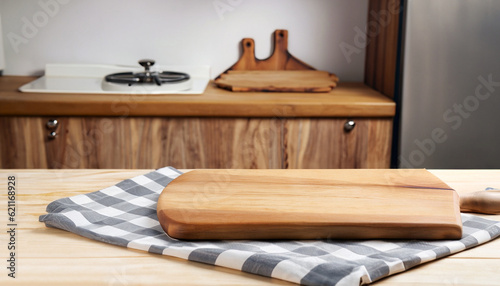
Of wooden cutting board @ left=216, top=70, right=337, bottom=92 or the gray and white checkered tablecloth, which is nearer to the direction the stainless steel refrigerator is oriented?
the gray and white checkered tablecloth

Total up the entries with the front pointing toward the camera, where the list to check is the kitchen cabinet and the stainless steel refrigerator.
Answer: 2

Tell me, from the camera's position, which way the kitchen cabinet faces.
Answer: facing the viewer

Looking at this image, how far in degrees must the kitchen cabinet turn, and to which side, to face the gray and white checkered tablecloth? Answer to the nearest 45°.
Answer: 0° — it already faces it

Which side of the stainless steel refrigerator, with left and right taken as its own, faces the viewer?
front

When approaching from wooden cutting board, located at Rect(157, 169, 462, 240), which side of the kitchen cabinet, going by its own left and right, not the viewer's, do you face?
front

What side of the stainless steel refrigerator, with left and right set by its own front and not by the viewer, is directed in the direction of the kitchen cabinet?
right

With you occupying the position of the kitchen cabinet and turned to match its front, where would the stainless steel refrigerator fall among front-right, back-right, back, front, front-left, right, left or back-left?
left

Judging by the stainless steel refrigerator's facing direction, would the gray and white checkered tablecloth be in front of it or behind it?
in front

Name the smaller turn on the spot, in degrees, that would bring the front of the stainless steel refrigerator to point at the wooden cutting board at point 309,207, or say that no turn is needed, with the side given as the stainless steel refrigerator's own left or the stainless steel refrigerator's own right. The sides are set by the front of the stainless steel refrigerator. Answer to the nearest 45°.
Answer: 0° — it already faces it

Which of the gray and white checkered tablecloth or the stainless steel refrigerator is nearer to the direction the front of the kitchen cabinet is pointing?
the gray and white checkered tablecloth

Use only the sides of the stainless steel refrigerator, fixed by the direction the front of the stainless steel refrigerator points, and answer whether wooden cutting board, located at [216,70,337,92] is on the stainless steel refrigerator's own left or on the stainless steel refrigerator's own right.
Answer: on the stainless steel refrigerator's own right
